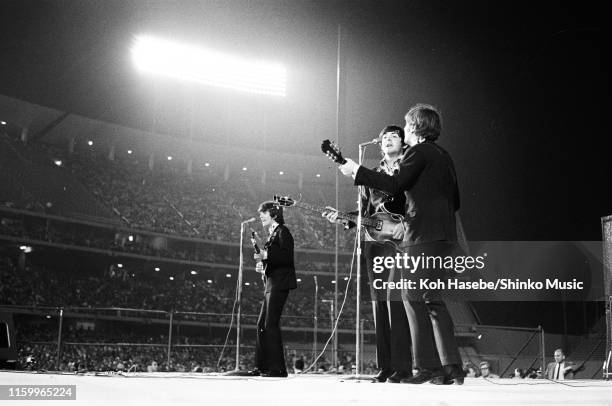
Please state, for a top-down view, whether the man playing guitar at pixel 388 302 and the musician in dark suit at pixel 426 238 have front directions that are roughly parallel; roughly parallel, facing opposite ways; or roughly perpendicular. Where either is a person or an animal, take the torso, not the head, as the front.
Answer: roughly perpendicular

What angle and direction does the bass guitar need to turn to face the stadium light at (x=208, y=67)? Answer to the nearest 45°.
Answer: approximately 180°

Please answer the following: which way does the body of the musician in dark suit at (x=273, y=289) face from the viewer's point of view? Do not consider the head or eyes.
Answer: to the viewer's left

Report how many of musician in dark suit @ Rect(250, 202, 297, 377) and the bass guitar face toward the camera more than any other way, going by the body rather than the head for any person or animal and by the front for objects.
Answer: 1

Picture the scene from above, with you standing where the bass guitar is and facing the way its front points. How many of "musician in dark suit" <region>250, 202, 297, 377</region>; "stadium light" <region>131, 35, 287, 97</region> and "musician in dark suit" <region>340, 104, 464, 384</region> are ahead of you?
1

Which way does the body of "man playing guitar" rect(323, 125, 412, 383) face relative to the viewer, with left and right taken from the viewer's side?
facing the viewer and to the left of the viewer

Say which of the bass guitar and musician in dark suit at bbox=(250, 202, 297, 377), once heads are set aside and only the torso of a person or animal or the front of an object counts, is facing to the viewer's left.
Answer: the musician in dark suit

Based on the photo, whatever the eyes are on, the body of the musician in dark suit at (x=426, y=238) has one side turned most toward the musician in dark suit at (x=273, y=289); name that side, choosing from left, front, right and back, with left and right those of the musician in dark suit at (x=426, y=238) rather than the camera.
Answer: front

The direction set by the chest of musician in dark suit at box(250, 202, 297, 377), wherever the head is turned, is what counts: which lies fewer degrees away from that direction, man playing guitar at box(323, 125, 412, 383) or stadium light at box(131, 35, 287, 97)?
the stadium light

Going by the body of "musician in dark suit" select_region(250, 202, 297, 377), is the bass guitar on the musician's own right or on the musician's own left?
on the musician's own left

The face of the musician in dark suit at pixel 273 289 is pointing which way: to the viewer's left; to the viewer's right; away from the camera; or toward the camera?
to the viewer's left

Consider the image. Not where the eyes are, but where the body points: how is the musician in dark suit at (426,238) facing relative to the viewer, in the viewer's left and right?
facing away from the viewer and to the left of the viewer

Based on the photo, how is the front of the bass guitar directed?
toward the camera

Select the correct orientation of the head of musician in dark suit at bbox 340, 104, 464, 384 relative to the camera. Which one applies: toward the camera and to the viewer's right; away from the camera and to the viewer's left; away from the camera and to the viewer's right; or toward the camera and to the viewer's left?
away from the camera and to the viewer's left
